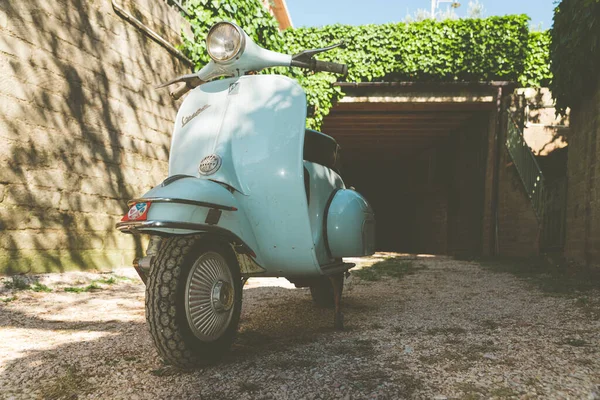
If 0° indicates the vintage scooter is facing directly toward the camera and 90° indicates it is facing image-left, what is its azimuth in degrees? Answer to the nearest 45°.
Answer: approximately 45°
